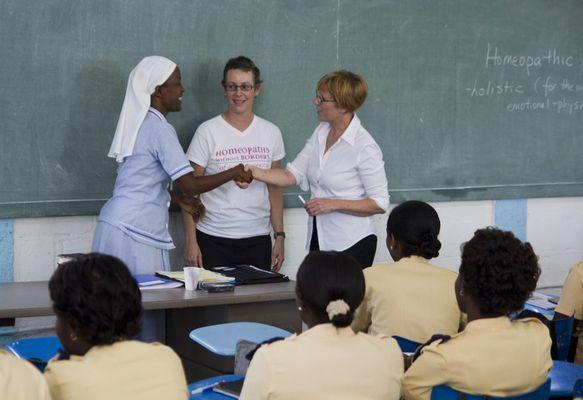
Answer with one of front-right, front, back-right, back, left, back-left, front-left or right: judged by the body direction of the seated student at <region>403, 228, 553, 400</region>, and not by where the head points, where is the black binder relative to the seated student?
front

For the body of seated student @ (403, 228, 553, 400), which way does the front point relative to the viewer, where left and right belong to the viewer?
facing away from the viewer and to the left of the viewer

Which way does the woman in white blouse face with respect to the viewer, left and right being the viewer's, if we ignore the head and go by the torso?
facing the viewer and to the left of the viewer

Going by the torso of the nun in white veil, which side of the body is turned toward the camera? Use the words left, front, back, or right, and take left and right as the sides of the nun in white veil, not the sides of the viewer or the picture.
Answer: right

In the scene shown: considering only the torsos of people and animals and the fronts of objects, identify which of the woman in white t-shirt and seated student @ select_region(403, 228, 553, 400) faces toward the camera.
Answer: the woman in white t-shirt

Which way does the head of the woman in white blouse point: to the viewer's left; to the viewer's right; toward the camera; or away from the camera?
to the viewer's left

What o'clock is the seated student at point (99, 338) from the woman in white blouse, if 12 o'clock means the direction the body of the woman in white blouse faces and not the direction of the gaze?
The seated student is roughly at 11 o'clock from the woman in white blouse.

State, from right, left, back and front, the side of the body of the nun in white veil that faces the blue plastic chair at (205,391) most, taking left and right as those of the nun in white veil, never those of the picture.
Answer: right

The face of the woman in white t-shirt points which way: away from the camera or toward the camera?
toward the camera

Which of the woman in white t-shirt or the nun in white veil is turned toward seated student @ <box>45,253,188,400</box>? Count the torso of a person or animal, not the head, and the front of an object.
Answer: the woman in white t-shirt

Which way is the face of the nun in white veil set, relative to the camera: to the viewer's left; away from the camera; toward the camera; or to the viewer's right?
to the viewer's right

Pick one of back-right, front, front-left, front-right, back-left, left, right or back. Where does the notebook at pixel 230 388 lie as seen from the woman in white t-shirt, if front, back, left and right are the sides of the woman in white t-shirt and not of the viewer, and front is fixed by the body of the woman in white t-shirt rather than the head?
front

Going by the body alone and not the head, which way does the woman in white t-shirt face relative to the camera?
toward the camera
